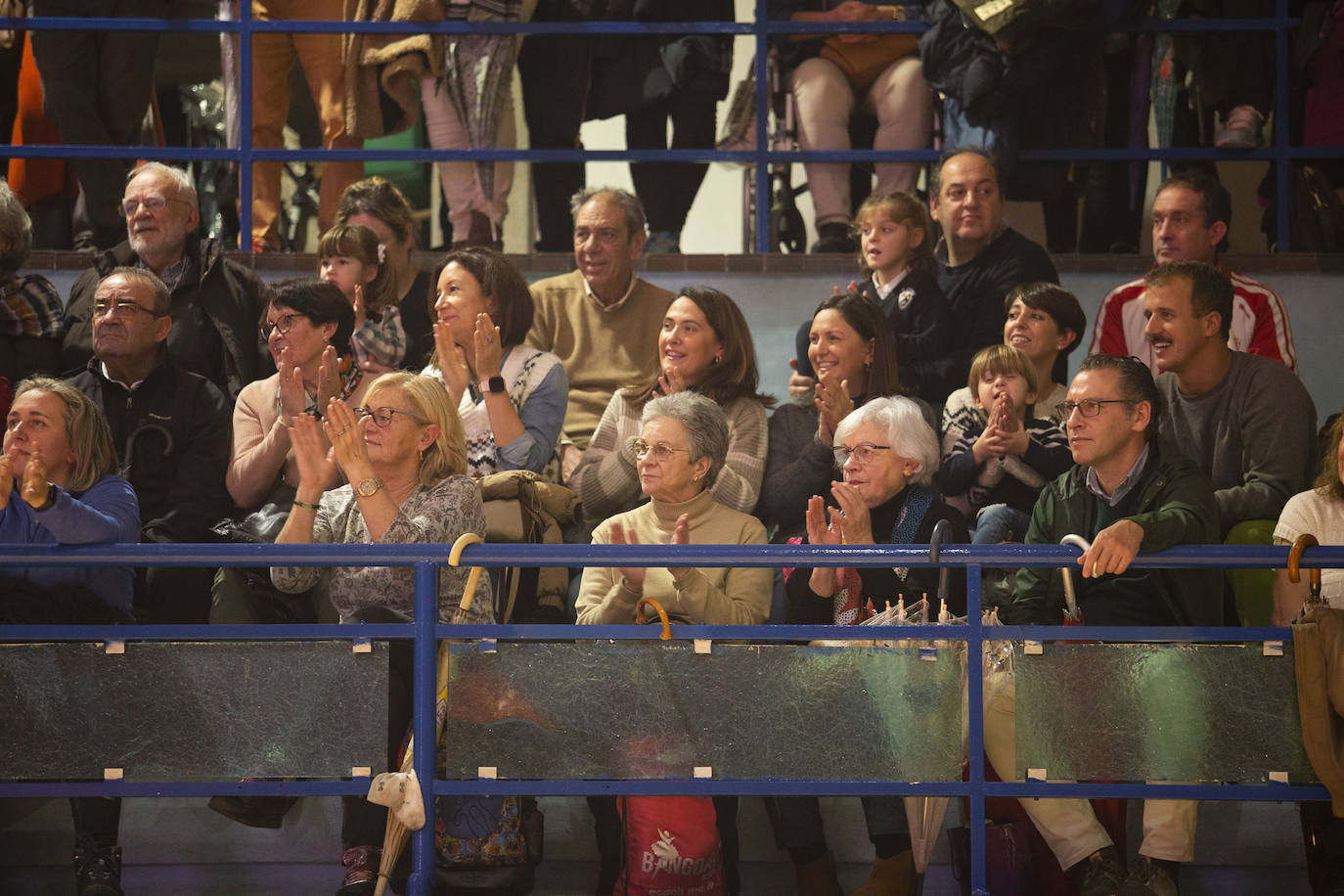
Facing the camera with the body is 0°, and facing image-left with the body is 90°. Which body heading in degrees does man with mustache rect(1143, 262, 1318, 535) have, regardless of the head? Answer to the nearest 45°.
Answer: approximately 45°

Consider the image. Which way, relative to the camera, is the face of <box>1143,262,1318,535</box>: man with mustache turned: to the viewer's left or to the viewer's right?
to the viewer's left

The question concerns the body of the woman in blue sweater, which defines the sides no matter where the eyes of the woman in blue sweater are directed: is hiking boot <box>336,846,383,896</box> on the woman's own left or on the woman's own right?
on the woman's own left

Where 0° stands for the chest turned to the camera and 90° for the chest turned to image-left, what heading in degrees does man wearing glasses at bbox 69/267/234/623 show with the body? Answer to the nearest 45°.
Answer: approximately 45°

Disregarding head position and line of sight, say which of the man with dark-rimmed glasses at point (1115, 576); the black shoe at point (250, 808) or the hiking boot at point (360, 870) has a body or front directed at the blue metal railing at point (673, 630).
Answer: the man with dark-rimmed glasses

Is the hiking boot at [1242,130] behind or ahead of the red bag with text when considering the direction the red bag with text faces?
behind

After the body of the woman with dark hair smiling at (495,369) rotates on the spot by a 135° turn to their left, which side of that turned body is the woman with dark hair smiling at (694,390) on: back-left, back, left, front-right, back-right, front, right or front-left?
front

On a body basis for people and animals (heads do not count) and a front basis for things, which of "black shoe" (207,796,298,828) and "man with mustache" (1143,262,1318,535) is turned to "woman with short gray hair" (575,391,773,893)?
the man with mustache

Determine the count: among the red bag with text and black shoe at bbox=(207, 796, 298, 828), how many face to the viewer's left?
1
